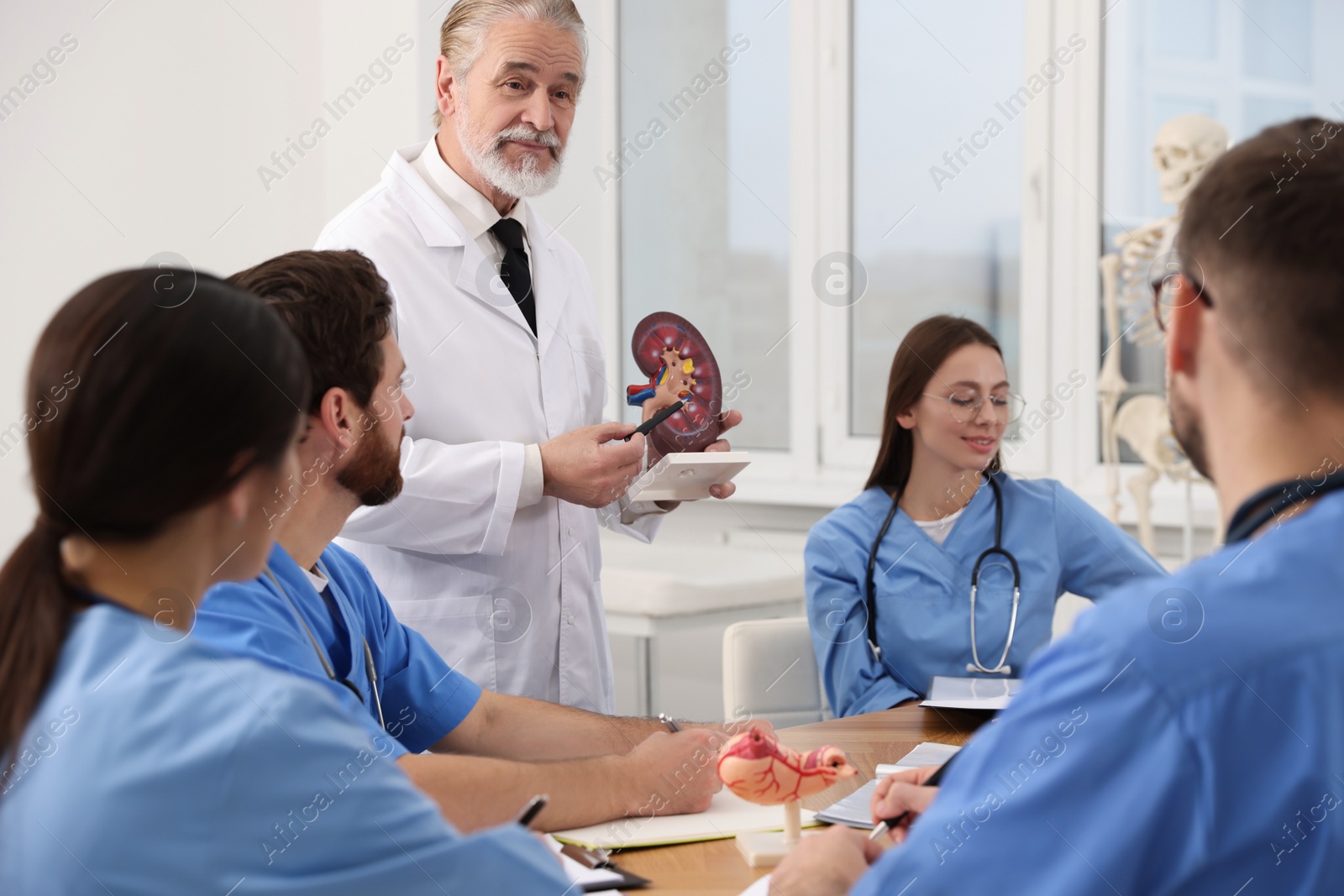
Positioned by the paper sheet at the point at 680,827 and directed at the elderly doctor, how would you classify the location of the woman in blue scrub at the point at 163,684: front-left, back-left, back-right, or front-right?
back-left

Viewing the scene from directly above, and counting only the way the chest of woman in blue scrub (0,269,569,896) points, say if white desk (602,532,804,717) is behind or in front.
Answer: in front

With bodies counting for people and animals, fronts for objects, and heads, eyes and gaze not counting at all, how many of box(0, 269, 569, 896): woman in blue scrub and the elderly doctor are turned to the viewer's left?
0

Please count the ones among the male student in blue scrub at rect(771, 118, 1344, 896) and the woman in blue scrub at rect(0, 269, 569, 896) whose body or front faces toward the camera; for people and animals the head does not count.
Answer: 0

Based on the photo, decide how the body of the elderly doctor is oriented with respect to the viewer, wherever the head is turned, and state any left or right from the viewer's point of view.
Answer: facing the viewer and to the right of the viewer

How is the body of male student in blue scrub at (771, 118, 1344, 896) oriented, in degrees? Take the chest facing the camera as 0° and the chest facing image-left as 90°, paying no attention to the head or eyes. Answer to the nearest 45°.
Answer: approximately 135°

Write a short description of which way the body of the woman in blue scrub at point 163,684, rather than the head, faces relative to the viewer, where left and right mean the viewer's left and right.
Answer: facing away from the viewer and to the right of the viewer

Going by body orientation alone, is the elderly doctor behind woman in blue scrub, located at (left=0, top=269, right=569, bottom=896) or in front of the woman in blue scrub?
in front

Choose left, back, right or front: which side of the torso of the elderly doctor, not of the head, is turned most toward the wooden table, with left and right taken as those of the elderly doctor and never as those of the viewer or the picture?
front

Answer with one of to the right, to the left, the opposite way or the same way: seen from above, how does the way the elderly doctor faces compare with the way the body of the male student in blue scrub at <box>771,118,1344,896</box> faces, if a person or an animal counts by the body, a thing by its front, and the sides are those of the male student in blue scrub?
the opposite way

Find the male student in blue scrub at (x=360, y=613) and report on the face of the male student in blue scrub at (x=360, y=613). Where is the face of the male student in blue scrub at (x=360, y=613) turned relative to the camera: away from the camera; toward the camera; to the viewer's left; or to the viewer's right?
to the viewer's right
